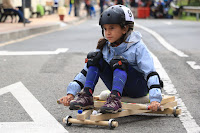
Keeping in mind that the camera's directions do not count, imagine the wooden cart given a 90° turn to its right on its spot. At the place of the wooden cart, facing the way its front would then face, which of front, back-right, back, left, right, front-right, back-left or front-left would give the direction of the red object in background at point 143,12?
front-right

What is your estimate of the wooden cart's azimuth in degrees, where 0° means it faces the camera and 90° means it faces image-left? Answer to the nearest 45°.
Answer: approximately 45°
